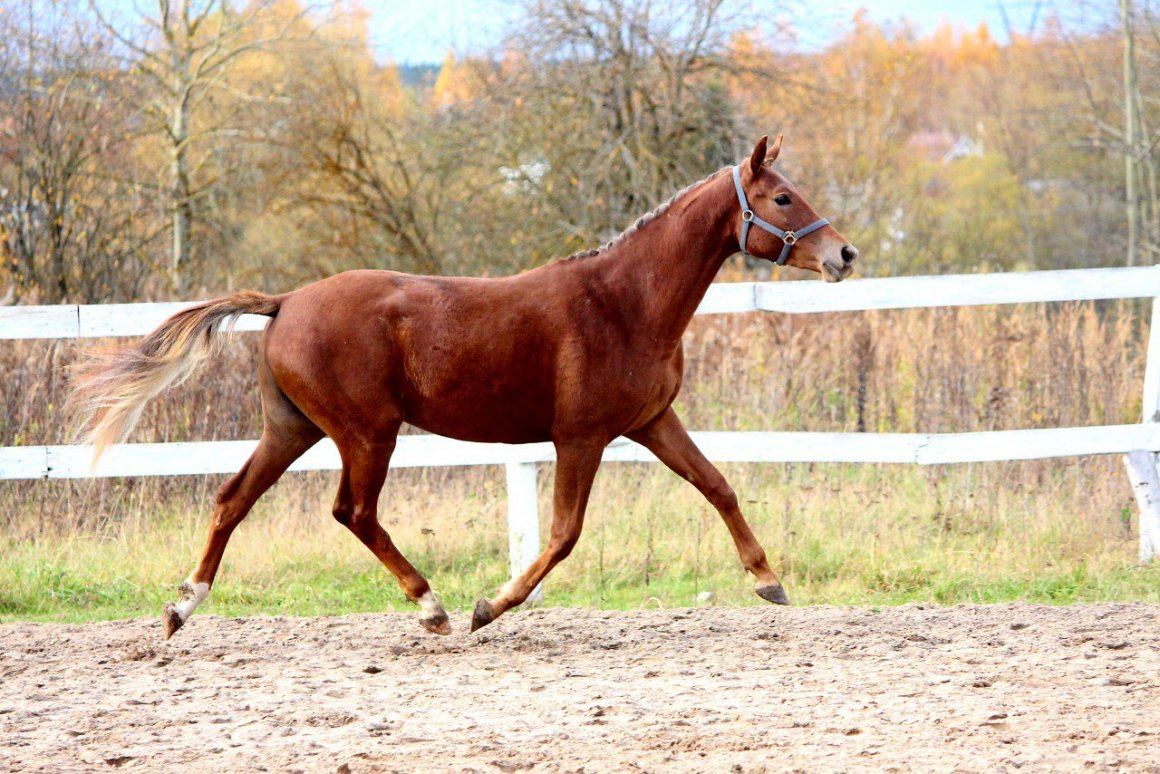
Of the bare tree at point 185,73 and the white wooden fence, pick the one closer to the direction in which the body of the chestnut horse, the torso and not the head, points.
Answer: the white wooden fence

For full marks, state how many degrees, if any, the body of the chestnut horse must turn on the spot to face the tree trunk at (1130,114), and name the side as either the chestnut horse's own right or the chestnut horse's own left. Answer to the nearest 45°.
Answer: approximately 45° to the chestnut horse's own left

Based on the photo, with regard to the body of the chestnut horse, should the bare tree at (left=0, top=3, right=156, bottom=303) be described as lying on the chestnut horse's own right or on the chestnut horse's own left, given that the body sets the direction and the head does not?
on the chestnut horse's own left

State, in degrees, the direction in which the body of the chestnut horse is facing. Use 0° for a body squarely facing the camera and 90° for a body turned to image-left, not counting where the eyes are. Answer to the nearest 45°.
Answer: approximately 270°

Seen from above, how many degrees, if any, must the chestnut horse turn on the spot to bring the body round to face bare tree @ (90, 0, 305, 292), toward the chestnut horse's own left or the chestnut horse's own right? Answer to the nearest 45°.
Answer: approximately 90° to the chestnut horse's own left

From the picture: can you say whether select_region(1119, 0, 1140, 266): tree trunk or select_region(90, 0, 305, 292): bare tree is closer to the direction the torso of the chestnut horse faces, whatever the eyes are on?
the tree trunk

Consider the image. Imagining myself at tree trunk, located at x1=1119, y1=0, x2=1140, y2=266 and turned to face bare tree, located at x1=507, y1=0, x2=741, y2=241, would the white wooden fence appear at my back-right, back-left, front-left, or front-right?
front-left

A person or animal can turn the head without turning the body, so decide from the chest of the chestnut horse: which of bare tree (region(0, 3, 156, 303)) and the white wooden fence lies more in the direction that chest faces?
the white wooden fence

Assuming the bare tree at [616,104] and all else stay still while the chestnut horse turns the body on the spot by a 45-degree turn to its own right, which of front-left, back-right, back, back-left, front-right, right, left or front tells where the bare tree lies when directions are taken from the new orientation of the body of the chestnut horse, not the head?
back-left
